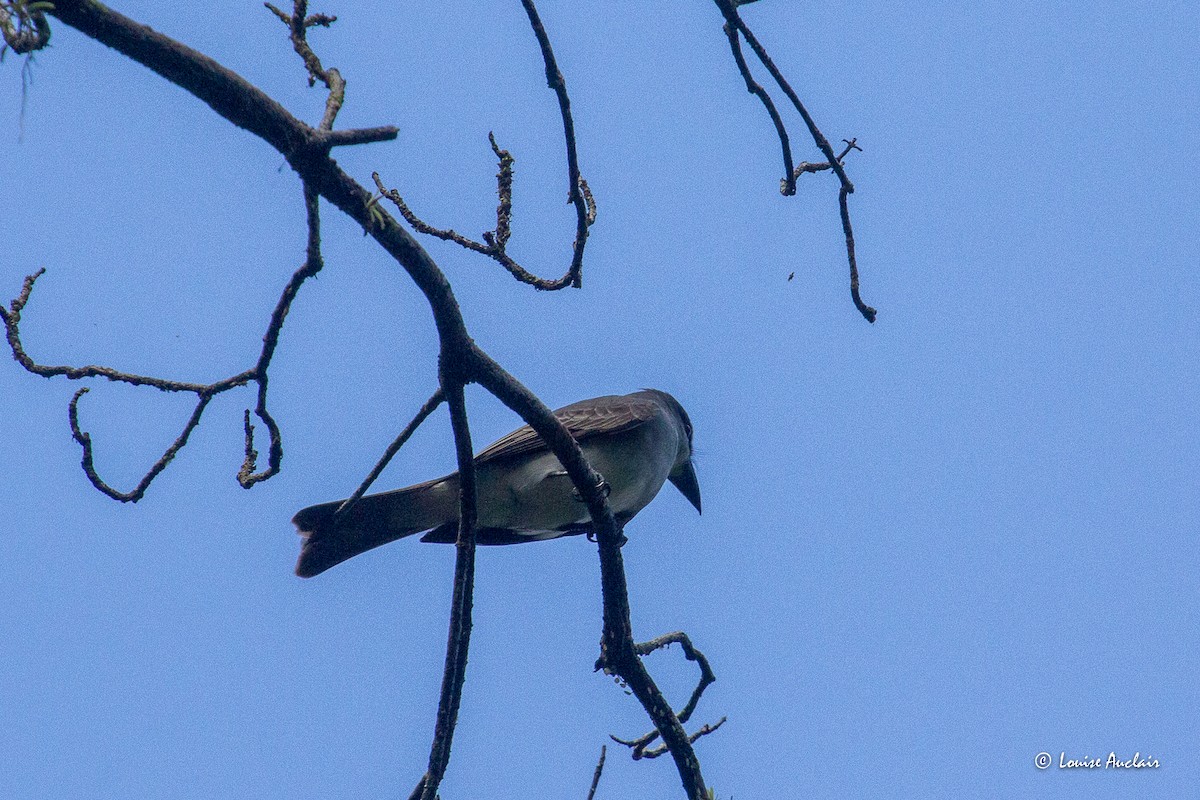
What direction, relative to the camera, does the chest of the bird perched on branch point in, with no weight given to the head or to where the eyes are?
to the viewer's right
